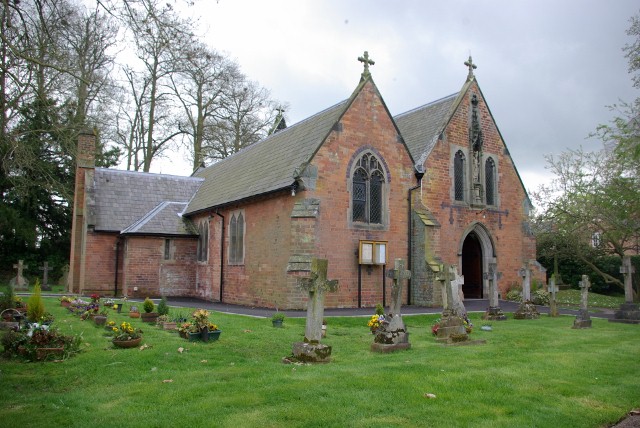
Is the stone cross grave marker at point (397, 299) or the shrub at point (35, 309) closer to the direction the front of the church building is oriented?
the stone cross grave marker

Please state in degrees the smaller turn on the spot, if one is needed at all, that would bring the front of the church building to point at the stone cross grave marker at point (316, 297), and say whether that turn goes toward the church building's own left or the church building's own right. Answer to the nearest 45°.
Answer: approximately 45° to the church building's own right

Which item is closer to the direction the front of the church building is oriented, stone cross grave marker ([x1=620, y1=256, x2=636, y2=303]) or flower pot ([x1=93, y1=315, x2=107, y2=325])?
the stone cross grave marker

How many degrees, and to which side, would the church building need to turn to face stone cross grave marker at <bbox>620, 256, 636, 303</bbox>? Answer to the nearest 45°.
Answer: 0° — it already faces it

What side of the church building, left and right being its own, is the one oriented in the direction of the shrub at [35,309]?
right

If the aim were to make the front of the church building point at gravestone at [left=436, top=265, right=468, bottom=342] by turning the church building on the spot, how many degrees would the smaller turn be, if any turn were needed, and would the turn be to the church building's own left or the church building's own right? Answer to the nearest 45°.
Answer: approximately 45° to the church building's own right

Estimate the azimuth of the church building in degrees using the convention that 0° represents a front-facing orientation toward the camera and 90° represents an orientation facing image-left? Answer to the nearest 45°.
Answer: approximately 315°

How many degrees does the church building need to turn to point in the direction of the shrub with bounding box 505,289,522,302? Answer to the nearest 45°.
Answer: approximately 45° to its left
